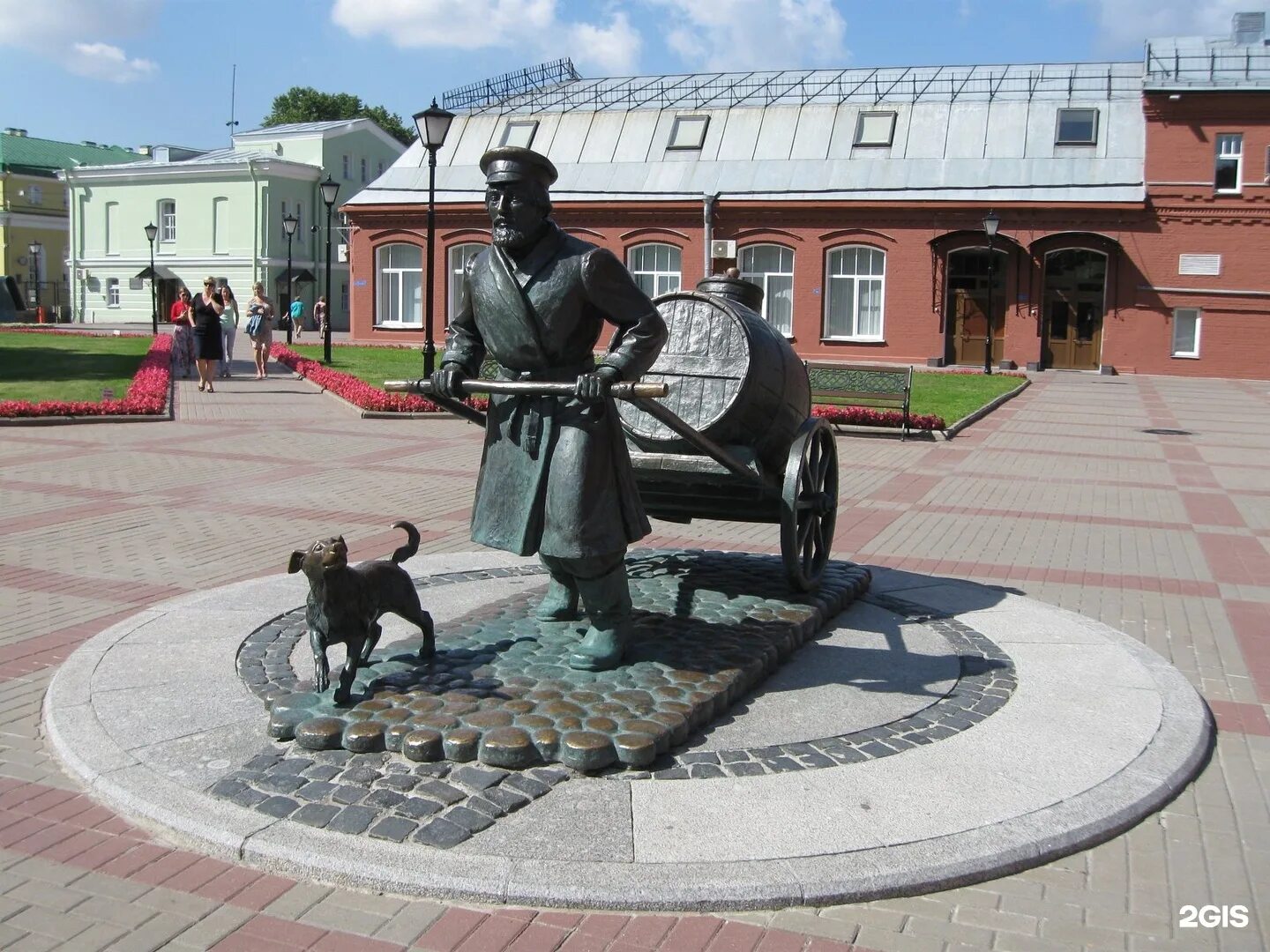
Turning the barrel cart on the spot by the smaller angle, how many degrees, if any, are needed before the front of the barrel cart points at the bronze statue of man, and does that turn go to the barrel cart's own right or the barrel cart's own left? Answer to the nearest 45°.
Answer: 0° — it already faces it

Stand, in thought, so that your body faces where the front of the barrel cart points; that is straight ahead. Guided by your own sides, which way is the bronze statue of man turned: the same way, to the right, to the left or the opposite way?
the same way

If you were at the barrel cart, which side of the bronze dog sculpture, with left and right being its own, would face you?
back

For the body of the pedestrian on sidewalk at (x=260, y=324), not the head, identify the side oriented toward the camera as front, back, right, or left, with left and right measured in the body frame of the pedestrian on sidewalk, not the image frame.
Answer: front

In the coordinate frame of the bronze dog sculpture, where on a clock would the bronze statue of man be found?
The bronze statue of man is roughly at 7 o'clock from the bronze dog sculpture.

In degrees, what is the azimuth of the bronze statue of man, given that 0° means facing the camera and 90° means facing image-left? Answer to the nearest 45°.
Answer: approximately 45°

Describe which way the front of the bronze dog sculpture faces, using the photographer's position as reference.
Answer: facing the viewer and to the left of the viewer

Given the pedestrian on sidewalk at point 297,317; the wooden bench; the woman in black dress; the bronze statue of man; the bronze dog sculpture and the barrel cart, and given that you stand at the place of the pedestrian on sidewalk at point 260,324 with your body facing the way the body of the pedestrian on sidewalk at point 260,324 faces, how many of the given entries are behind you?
1

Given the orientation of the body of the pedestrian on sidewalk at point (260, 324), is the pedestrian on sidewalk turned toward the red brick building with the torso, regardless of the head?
no

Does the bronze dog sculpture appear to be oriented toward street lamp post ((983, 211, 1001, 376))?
no

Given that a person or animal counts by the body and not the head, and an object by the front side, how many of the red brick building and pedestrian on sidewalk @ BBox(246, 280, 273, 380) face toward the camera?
2

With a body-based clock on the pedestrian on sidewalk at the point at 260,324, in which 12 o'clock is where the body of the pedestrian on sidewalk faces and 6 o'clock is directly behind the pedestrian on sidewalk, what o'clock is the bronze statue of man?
The bronze statue of man is roughly at 12 o'clock from the pedestrian on sidewalk.

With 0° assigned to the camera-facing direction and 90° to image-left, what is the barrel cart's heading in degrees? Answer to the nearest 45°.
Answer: approximately 45°

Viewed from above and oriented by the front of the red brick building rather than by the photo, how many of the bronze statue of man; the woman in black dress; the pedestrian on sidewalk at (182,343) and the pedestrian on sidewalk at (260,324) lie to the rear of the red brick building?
0

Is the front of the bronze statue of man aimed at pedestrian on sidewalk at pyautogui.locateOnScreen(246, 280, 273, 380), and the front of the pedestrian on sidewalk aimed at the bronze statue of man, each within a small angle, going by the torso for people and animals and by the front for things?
no

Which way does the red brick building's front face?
toward the camera
